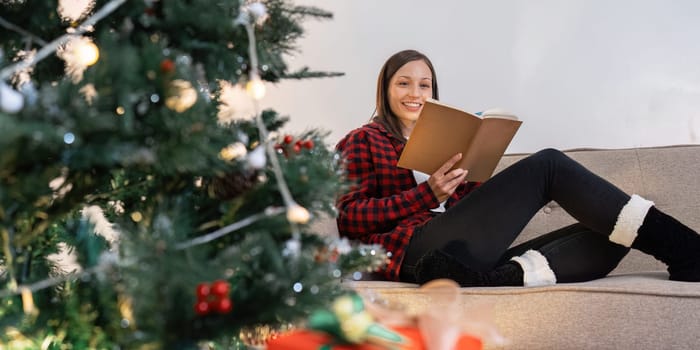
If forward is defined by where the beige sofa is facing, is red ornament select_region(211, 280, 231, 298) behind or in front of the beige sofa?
in front

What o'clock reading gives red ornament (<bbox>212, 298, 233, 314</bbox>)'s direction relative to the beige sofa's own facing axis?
The red ornament is roughly at 1 o'clock from the beige sofa.

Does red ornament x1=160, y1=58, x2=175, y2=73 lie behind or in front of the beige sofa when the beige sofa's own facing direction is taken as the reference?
in front

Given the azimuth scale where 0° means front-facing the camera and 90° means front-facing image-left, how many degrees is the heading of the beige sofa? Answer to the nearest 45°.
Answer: approximately 0°

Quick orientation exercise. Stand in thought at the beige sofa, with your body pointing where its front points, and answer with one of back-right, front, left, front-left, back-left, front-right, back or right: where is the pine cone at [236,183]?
front-right

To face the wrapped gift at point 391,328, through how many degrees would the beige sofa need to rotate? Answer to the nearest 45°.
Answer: approximately 45° to its right

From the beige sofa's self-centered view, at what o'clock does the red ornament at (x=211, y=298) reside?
The red ornament is roughly at 1 o'clock from the beige sofa.
